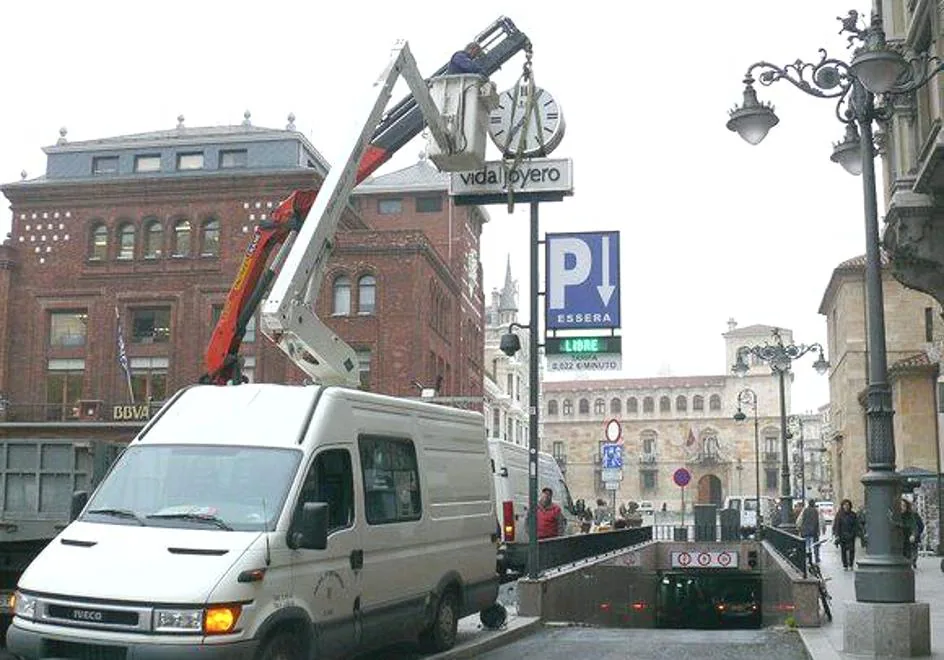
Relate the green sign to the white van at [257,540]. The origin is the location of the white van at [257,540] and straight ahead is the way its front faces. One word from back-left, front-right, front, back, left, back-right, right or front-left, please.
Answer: back

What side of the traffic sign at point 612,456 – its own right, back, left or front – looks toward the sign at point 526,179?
front

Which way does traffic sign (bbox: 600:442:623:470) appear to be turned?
toward the camera

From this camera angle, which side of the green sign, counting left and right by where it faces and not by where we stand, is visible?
front

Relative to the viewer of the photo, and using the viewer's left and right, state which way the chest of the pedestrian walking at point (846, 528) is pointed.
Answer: facing the viewer

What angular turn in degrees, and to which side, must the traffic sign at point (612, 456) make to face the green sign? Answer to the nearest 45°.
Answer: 0° — it already faces it

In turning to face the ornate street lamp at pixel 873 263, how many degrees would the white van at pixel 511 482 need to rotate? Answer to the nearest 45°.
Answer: approximately 135° to its right

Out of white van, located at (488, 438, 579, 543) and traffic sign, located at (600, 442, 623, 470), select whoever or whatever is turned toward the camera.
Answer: the traffic sign

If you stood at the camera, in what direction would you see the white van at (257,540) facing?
facing the viewer and to the left of the viewer

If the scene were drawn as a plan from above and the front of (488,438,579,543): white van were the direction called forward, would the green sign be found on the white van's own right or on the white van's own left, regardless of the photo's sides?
on the white van's own right

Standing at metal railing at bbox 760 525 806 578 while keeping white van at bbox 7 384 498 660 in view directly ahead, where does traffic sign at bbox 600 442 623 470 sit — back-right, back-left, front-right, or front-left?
back-right

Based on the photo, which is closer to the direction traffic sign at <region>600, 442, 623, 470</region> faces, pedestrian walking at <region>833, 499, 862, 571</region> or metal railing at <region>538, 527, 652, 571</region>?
the metal railing

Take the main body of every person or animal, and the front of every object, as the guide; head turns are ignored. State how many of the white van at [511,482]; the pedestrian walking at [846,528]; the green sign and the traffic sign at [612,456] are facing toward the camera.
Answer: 3

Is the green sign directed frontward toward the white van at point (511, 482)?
no

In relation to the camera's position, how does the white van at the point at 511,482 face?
facing away from the viewer and to the right of the viewer

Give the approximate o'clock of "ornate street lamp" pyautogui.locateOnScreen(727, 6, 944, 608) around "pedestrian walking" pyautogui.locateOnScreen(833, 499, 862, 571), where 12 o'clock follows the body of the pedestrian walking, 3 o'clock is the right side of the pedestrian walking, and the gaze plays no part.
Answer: The ornate street lamp is roughly at 12 o'clock from the pedestrian walking.

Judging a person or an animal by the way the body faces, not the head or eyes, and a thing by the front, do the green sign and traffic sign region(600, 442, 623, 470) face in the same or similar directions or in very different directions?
same or similar directions

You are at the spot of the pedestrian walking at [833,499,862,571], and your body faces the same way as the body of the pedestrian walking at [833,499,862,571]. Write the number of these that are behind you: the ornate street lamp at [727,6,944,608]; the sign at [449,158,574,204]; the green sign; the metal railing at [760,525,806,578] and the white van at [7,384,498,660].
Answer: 0
